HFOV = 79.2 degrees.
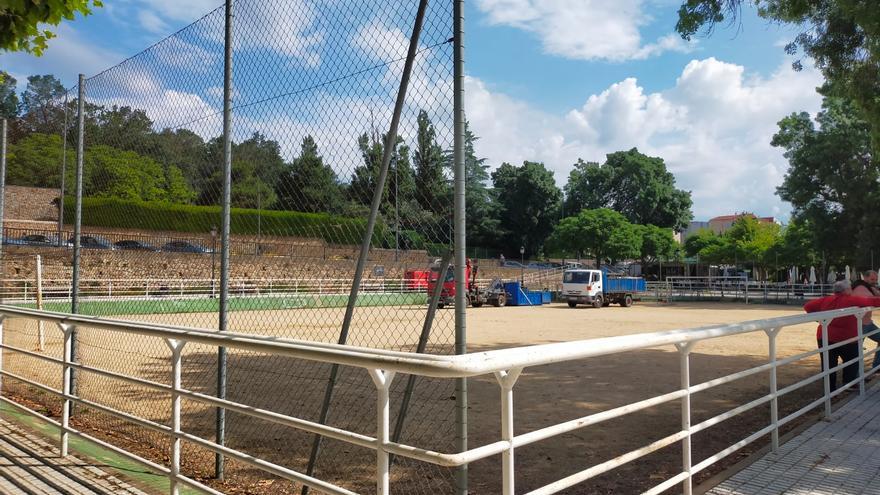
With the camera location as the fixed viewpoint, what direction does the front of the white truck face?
facing the viewer and to the left of the viewer

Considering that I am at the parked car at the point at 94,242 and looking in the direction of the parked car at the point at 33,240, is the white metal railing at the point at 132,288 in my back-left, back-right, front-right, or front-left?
back-left

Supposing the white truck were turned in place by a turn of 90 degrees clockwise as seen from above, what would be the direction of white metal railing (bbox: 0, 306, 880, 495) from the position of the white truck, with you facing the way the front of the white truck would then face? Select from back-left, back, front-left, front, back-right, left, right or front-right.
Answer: back-left

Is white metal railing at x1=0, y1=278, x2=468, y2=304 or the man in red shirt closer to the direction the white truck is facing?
the white metal railing

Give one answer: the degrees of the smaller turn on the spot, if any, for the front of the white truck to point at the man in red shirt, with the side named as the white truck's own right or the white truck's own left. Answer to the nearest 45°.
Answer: approximately 45° to the white truck's own left
